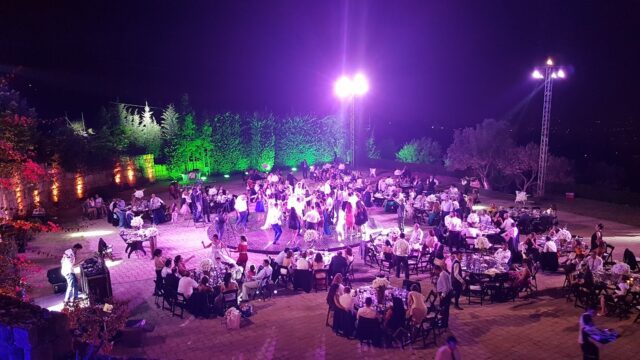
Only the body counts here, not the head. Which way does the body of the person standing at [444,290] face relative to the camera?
to the viewer's left

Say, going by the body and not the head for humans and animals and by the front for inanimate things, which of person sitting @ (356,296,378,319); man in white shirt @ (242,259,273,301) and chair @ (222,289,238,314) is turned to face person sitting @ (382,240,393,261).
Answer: person sitting @ (356,296,378,319)

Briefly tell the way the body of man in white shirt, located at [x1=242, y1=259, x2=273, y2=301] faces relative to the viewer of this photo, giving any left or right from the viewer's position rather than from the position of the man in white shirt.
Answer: facing to the left of the viewer

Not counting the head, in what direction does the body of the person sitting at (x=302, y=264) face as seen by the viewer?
away from the camera

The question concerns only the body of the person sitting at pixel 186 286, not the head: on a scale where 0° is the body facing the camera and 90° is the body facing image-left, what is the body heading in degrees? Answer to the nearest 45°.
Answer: approximately 225°

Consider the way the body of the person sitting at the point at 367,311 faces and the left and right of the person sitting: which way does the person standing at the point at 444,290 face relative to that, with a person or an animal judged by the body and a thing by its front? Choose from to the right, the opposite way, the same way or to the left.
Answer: to the left

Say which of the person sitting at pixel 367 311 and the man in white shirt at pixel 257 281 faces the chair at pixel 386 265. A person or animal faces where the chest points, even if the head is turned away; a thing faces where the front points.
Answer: the person sitting

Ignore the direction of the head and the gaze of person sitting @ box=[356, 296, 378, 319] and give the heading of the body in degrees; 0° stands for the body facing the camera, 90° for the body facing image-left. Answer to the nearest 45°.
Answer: approximately 180°

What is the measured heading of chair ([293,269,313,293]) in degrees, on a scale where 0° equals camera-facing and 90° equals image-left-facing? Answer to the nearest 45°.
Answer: approximately 180°

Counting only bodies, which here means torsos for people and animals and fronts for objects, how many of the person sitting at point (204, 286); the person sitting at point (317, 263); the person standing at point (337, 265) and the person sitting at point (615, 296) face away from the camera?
3

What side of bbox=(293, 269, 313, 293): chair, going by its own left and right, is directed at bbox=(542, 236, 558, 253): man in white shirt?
right

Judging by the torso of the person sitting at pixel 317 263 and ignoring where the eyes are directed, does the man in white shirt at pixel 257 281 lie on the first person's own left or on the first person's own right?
on the first person's own left
